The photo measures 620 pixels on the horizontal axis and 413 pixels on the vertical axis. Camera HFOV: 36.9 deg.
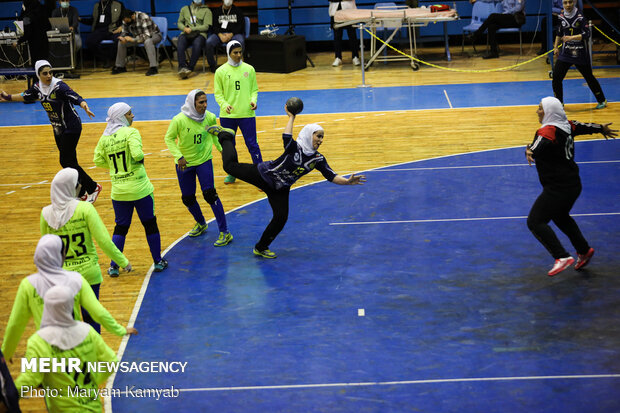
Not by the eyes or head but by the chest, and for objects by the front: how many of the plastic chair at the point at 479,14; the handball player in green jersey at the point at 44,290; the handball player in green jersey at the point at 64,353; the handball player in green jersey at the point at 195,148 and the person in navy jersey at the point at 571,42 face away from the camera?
2

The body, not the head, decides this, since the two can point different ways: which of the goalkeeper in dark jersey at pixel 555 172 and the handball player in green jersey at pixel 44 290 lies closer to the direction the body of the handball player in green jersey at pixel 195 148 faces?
the goalkeeper in dark jersey

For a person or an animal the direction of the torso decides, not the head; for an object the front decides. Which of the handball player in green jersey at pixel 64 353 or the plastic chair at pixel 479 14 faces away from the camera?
the handball player in green jersey

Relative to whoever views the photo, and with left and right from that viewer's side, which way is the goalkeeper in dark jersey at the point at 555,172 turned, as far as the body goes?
facing away from the viewer and to the left of the viewer

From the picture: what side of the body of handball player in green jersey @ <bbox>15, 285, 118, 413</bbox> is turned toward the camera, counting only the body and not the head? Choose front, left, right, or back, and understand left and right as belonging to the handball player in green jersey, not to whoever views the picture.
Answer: back

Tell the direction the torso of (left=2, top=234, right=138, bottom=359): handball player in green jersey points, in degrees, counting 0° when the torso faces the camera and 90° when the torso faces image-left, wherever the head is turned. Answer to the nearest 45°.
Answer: approximately 180°

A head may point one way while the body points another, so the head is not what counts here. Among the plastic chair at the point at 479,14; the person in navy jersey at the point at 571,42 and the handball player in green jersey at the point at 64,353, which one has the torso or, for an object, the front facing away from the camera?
the handball player in green jersey

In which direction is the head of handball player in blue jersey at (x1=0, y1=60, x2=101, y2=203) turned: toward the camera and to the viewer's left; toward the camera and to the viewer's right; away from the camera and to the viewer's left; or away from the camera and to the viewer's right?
toward the camera and to the viewer's right

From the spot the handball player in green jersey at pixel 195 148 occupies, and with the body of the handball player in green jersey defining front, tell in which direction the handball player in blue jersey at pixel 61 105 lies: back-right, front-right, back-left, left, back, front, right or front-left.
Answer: back

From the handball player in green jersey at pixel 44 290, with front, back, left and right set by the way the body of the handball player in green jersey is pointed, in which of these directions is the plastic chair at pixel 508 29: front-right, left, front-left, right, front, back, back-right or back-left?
front-right

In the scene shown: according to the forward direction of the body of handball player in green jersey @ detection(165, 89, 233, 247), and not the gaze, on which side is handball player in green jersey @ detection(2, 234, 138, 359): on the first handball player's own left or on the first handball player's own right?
on the first handball player's own right
